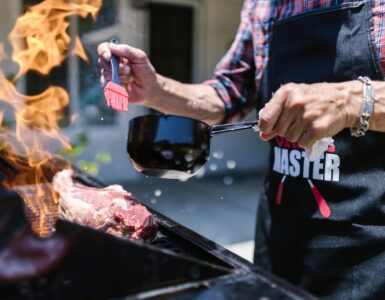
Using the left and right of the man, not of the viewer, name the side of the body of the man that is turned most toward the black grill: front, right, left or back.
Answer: front

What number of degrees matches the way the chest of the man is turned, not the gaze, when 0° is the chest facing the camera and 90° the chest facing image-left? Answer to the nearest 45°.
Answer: approximately 45°

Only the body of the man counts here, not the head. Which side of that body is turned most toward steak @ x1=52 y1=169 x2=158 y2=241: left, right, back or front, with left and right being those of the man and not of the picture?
front
